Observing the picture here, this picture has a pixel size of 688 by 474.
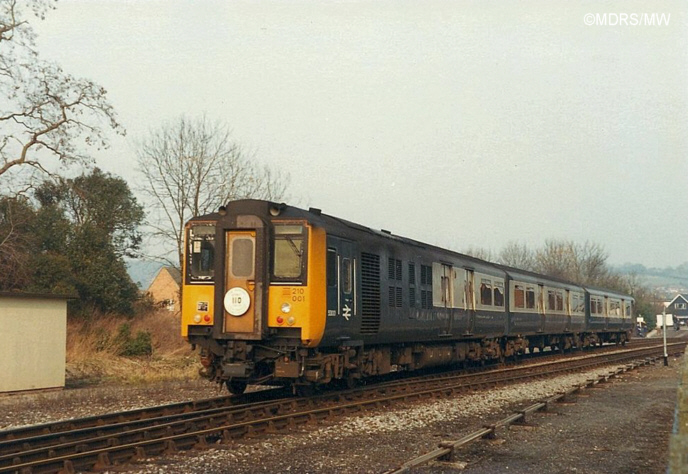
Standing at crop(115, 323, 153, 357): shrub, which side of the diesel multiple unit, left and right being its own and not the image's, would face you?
right

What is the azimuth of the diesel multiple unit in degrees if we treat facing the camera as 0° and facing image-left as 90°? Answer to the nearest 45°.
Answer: approximately 45°

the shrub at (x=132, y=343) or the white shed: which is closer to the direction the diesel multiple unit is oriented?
the white shed

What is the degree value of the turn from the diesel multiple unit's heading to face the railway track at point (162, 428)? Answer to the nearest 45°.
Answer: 0° — it already faces it
